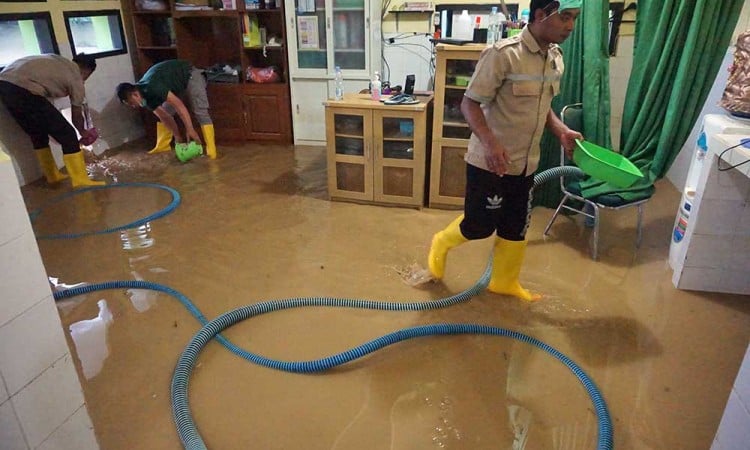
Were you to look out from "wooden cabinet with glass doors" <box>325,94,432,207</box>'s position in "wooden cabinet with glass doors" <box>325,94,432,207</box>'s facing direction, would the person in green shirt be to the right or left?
on its right

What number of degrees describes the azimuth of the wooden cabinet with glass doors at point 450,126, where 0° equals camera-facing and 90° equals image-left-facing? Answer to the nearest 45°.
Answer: approximately 0°

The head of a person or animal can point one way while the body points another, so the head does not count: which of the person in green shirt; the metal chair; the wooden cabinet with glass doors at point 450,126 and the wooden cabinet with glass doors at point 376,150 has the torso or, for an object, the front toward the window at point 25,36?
the person in green shirt

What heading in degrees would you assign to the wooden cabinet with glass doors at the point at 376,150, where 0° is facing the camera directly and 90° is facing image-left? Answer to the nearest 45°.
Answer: approximately 0°

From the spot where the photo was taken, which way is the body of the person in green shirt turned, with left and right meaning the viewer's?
facing to the left of the viewer

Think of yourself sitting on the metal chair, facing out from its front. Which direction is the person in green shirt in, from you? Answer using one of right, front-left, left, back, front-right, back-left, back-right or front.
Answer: back-right
